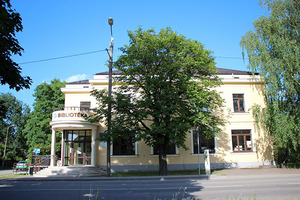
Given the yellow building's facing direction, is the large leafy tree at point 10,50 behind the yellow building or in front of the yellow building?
in front

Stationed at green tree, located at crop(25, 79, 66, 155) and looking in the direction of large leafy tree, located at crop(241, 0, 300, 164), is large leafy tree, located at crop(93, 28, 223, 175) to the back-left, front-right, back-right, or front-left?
front-right

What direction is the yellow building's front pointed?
toward the camera

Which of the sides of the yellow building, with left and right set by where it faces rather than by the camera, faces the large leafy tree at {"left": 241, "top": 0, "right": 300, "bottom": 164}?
left

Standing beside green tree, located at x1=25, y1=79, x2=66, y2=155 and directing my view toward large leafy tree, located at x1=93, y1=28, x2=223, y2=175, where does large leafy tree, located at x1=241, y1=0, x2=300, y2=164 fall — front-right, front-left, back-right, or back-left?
front-left

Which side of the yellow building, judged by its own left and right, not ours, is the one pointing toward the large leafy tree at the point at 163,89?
front
